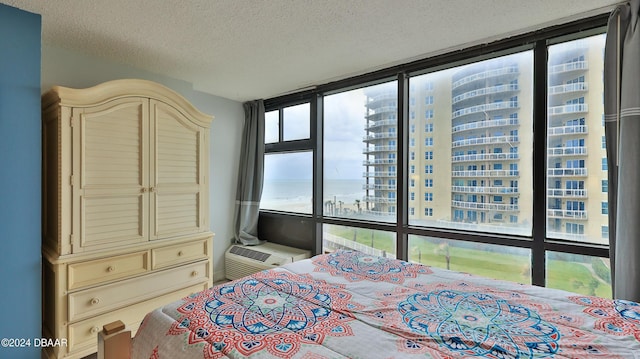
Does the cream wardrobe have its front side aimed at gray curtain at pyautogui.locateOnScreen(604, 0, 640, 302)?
yes

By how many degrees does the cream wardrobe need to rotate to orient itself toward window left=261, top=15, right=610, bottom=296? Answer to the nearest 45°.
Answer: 0° — it already faces it

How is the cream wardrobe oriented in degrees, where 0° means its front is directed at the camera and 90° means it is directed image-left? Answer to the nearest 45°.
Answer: approximately 315°

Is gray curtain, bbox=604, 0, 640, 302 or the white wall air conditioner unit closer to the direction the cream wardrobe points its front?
the gray curtain

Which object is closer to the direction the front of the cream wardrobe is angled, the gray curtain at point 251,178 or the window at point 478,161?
the window

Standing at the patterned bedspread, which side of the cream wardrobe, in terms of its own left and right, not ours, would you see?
front

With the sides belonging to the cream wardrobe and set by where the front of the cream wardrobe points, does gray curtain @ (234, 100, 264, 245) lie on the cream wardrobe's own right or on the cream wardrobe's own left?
on the cream wardrobe's own left
